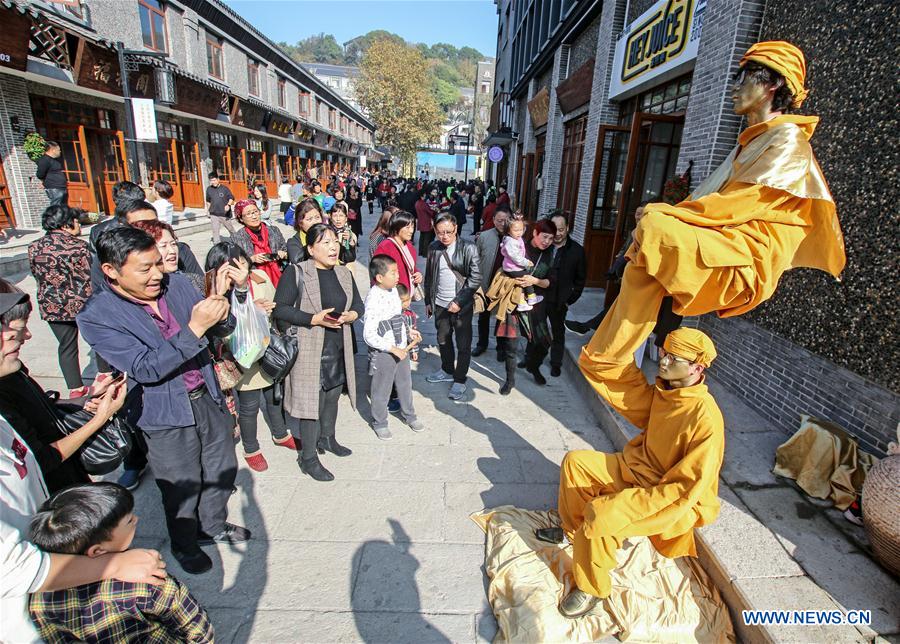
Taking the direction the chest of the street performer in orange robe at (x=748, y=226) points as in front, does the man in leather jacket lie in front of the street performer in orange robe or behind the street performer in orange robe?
in front

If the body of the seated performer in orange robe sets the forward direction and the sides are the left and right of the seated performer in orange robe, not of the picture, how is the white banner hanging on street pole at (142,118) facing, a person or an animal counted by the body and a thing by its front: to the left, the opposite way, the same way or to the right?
to the left

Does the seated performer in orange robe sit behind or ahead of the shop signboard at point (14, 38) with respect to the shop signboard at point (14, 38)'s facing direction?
ahead

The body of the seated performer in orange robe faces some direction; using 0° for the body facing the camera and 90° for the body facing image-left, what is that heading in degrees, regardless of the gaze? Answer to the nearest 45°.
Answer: approximately 45°

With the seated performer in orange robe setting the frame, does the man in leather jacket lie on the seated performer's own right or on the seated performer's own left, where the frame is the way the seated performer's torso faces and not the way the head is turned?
on the seated performer's own right

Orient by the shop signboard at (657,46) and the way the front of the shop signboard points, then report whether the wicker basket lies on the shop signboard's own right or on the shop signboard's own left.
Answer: on the shop signboard's own left

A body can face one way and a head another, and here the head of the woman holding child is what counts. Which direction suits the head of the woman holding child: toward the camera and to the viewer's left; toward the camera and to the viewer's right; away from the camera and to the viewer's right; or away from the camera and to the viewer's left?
toward the camera and to the viewer's right

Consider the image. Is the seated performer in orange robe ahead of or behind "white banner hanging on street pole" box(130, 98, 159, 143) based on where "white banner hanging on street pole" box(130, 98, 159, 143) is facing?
ahead
